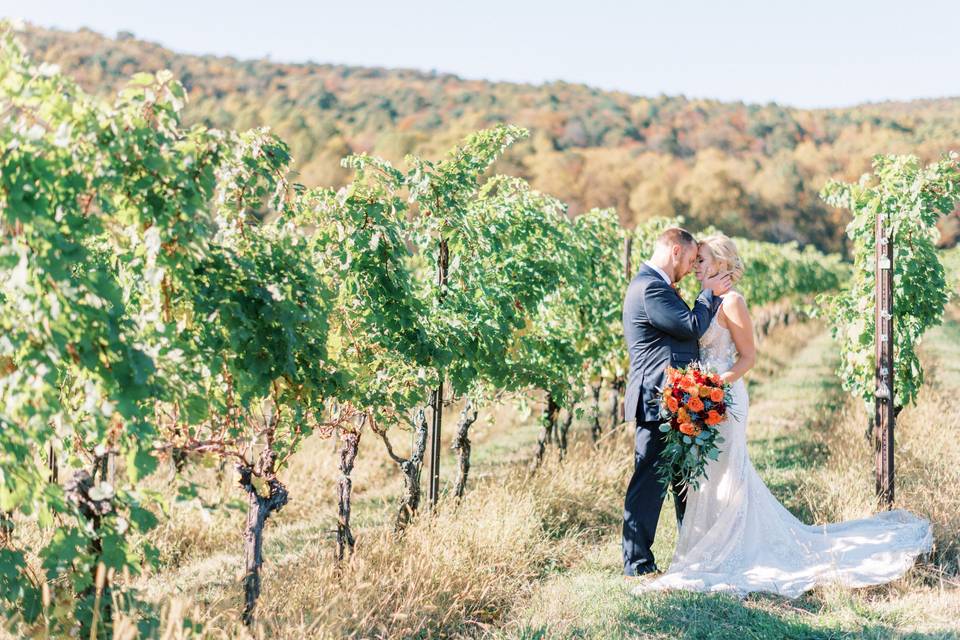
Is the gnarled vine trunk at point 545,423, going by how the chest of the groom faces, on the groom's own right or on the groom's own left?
on the groom's own left

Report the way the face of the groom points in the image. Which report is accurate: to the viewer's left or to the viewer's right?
to the viewer's right

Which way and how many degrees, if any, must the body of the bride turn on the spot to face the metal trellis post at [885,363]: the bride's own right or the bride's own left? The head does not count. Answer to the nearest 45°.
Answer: approximately 135° to the bride's own right

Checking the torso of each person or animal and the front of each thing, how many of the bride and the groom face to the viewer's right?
1

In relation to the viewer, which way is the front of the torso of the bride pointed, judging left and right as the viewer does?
facing to the left of the viewer

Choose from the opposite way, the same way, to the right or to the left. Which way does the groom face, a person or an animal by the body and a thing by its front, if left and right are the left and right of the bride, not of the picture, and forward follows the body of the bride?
the opposite way

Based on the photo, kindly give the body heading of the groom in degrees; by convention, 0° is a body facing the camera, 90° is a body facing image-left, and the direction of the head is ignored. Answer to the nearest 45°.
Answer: approximately 270°

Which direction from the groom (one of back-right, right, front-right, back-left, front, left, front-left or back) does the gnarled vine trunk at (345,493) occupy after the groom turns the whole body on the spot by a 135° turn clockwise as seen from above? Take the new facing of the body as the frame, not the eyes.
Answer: front-right
